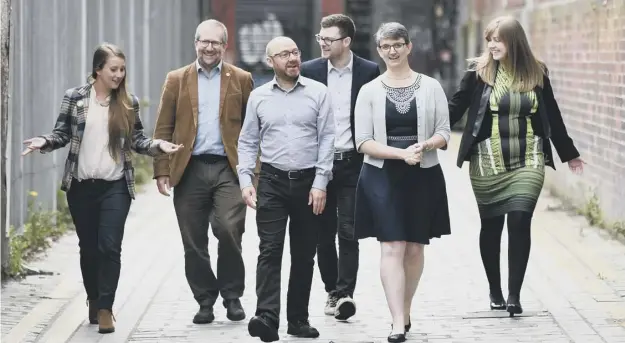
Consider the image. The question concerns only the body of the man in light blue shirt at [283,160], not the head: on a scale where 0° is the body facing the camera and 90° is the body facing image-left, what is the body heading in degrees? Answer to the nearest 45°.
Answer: approximately 0°

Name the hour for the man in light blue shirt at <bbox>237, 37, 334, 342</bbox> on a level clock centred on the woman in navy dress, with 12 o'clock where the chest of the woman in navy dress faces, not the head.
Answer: The man in light blue shirt is roughly at 3 o'clock from the woman in navy dress.

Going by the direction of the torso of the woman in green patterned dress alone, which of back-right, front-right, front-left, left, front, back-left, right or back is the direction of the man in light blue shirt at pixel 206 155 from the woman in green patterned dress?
right

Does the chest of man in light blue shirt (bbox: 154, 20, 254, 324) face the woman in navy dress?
no

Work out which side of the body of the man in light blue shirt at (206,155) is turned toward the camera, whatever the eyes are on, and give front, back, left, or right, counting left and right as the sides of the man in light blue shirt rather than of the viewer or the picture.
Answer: front

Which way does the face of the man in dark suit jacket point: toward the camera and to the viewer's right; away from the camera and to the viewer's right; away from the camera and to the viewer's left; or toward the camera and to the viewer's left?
toward the camera and to the viewer's left

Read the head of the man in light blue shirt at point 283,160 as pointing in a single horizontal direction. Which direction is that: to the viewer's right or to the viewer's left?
to the viewer's right

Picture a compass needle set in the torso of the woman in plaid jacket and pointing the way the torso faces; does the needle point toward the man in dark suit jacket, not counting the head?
no

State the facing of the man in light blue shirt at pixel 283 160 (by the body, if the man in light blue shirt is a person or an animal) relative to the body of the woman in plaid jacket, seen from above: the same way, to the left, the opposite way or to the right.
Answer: the same way

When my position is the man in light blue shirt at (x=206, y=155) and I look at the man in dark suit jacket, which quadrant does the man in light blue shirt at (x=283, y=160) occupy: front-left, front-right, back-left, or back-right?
front-right

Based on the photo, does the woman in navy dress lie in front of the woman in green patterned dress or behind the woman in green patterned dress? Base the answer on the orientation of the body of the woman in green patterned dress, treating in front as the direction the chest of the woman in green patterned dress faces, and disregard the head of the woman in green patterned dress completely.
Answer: in front

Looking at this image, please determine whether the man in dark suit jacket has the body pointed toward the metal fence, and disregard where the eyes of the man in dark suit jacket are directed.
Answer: no

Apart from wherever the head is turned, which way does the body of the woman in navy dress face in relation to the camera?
toward the camera

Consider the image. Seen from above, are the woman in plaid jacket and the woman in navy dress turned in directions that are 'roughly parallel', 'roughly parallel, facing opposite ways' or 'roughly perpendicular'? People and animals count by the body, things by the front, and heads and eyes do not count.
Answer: roughly parallel

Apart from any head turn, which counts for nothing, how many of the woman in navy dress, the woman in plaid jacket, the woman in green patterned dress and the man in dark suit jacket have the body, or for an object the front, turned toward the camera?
4

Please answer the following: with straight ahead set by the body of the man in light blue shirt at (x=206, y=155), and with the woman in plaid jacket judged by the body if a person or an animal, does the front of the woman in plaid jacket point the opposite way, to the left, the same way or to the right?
the same way

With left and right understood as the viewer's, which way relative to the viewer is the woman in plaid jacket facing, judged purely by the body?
facing the viewer

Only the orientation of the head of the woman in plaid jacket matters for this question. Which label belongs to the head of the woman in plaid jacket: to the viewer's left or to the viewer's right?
to the viewer's right
